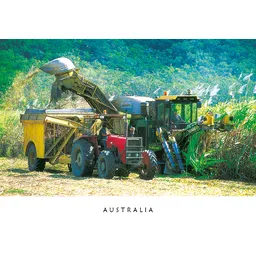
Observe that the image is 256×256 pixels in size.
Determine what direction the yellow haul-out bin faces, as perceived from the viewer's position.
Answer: facing the viewer and to the right of the viewer
